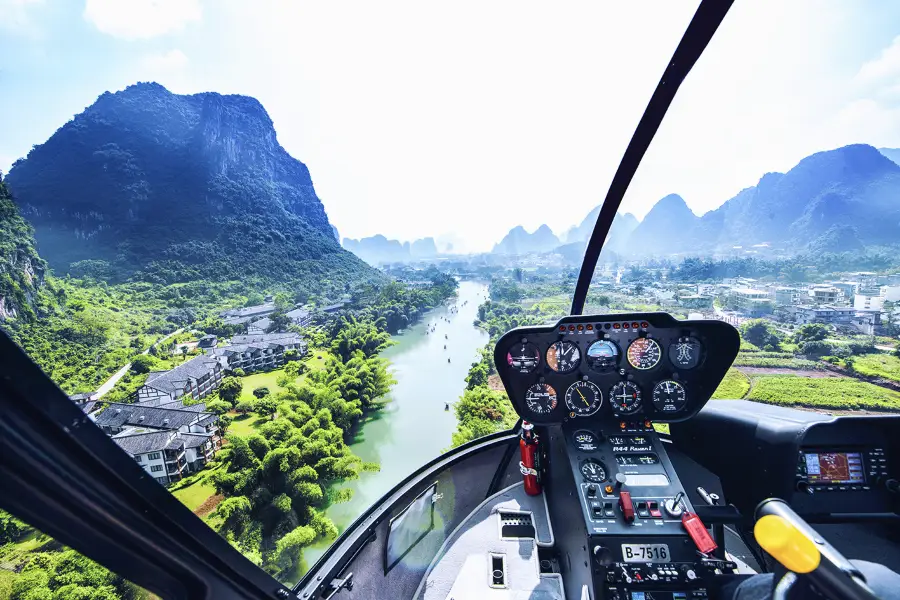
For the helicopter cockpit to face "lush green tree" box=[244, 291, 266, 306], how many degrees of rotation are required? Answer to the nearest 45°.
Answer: approximately 45° to its left

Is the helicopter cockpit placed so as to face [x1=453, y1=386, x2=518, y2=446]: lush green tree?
yes

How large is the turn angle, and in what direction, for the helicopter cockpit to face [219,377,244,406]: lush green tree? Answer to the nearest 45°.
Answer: approximately 45° to its left

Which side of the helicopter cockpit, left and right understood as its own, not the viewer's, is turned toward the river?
front

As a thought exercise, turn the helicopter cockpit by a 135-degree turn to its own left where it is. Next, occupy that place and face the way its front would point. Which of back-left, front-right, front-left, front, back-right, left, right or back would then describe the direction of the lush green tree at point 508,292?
back-right

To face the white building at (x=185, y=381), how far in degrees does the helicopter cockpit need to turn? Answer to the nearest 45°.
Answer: approximately 45° to its left

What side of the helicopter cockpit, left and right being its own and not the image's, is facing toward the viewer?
back

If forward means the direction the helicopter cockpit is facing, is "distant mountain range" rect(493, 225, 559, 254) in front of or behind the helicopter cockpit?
in front
